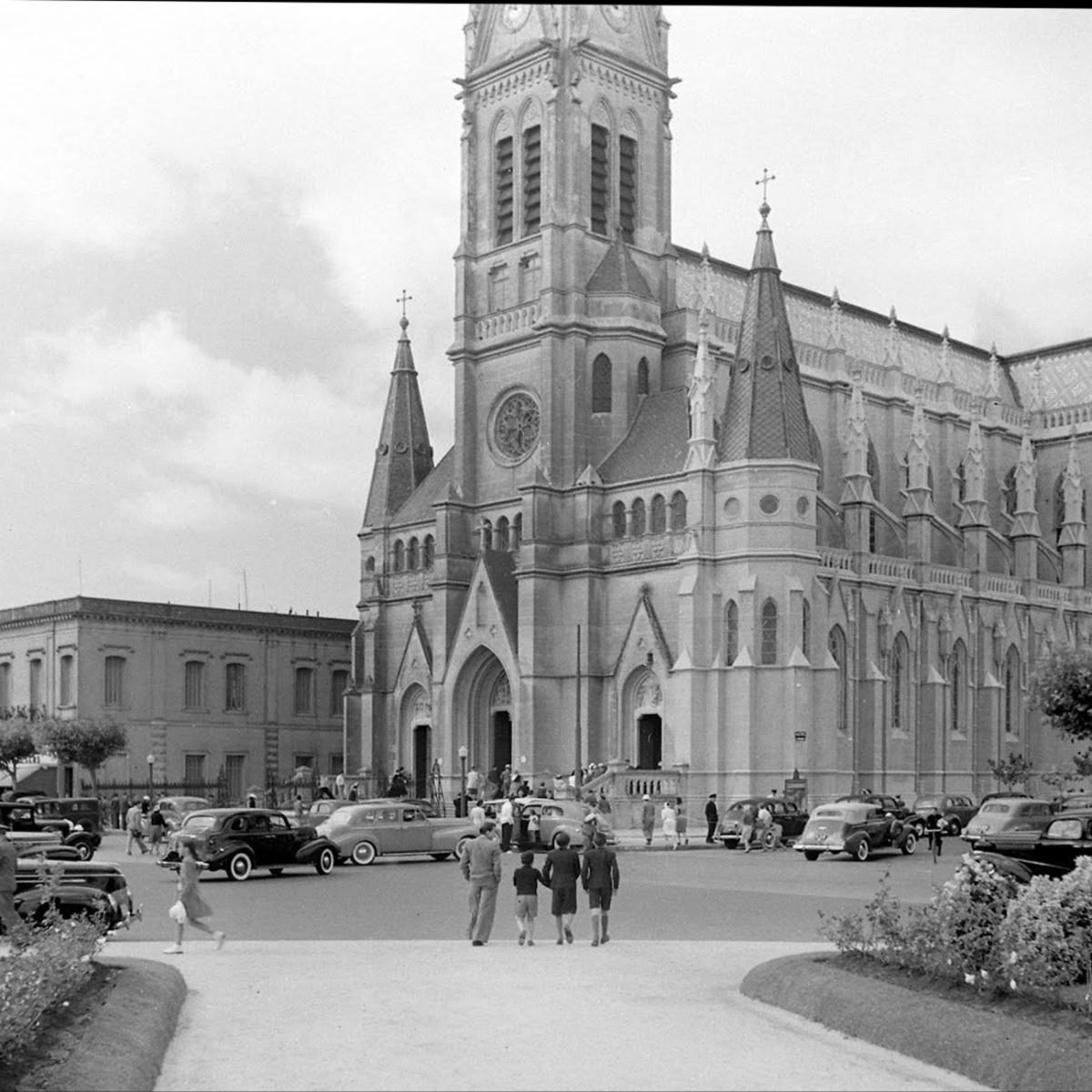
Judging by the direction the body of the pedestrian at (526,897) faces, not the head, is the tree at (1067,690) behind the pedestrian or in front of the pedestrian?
in front

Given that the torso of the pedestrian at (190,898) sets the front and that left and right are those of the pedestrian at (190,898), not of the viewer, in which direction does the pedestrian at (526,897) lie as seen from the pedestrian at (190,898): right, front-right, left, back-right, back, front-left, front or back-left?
back

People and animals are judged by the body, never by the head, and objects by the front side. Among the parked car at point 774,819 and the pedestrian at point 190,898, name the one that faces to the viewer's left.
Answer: the pedestrian

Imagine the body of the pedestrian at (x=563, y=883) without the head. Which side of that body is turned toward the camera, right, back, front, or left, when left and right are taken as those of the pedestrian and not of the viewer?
back

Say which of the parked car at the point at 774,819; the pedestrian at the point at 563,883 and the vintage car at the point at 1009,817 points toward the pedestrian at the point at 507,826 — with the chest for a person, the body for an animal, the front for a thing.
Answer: the pedestrian at the point at 563,883

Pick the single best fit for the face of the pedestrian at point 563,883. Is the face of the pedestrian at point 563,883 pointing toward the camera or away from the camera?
away from the camera

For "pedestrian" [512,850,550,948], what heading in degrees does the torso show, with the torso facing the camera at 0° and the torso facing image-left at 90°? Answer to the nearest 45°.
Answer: approximately 180°

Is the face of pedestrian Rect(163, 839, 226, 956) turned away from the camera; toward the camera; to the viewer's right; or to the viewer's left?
to the viewer's left

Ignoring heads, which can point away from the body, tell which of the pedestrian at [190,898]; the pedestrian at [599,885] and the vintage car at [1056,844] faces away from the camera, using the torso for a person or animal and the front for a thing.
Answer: the pedestrian at [599,885]

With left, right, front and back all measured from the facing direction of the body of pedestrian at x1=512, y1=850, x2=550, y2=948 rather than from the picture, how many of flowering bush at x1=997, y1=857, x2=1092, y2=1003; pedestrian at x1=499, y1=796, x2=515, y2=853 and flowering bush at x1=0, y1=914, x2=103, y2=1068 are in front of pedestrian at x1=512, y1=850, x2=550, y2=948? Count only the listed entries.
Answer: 1

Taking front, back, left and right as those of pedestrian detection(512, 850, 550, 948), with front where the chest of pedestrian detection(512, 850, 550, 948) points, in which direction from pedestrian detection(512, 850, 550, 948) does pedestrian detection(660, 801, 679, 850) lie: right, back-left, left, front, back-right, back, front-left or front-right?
front

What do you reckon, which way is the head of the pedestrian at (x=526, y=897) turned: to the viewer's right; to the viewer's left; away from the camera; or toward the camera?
away from the camera

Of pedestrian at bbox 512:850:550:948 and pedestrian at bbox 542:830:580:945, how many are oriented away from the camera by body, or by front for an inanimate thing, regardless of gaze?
2

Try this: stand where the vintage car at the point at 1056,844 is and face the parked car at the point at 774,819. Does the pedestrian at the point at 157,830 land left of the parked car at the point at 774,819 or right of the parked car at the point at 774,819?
left

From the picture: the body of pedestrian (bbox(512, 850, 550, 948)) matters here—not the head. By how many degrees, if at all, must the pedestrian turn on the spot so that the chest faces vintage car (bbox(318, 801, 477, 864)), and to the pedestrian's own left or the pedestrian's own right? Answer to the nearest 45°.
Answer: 0° — they already face it
